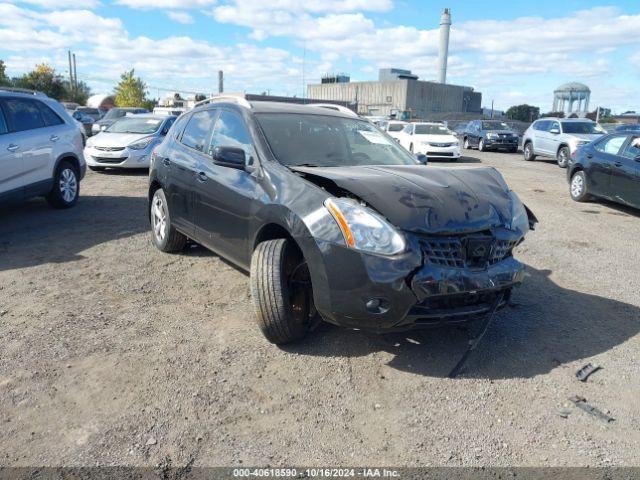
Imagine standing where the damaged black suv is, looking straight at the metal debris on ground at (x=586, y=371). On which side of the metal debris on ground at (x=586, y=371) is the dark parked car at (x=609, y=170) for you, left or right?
left

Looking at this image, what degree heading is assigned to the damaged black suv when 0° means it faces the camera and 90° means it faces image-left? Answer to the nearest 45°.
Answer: approximately 315°

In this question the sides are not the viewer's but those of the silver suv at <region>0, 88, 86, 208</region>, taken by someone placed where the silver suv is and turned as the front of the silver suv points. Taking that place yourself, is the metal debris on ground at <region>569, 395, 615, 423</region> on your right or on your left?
on your left

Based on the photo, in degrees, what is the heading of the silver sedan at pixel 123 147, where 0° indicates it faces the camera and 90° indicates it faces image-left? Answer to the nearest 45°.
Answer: approximately 45°

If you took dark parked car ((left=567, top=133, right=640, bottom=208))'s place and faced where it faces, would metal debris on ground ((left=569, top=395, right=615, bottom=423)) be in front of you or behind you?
in front
